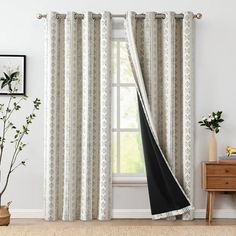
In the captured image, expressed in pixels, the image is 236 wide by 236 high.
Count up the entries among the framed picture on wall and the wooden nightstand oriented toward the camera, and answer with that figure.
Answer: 2

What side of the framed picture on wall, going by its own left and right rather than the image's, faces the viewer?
front

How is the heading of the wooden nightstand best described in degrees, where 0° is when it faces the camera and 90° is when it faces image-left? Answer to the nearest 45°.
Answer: approximately 0°

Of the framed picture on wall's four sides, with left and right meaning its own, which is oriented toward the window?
left

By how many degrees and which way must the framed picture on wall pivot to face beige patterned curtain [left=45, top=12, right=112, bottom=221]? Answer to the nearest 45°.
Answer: approximately 90° to its left

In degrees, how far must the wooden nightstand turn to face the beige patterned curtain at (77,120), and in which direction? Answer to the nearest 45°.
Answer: approximately 90° to its right

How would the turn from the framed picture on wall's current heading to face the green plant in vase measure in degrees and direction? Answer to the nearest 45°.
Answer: approximately 90° to its left

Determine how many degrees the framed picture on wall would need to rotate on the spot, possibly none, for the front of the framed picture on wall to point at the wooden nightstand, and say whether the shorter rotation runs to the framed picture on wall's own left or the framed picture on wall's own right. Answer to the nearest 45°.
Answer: approximately 90° to the framed picture on wall's own left

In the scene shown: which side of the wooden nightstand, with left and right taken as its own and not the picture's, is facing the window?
right

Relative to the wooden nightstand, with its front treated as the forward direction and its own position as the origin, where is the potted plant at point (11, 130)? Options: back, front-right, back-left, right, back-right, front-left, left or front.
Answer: right

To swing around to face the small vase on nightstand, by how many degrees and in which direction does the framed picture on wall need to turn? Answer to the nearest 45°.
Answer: approximately 90° to its left
